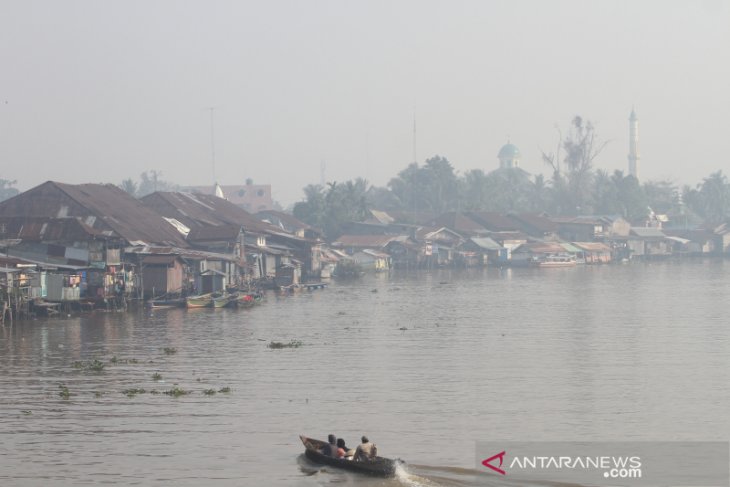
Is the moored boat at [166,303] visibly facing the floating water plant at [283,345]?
no

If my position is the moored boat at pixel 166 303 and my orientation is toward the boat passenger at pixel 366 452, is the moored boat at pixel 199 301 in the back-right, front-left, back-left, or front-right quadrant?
front-left
